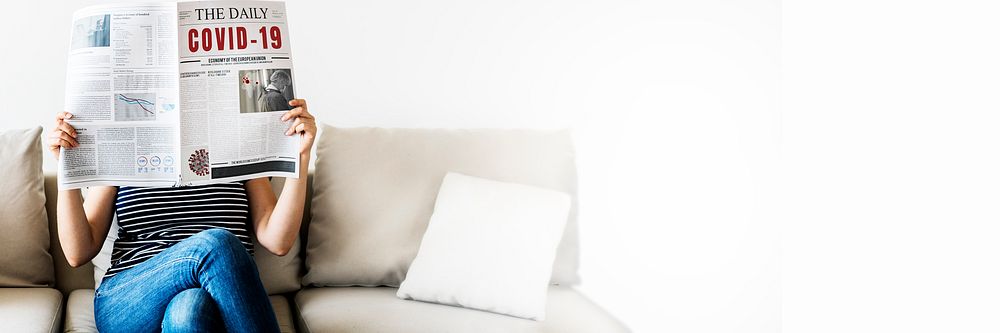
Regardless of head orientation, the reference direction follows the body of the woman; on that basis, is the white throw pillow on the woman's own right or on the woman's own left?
on the woman's own left

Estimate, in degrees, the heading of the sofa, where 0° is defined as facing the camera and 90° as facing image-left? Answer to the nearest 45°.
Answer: approximately 0°
